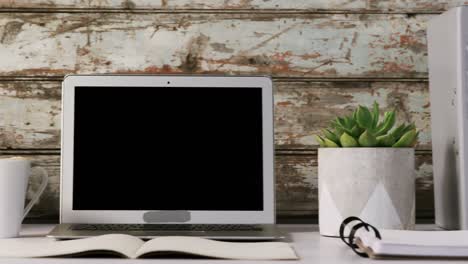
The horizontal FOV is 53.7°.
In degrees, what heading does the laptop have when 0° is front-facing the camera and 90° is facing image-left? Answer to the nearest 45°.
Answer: approximately 0°

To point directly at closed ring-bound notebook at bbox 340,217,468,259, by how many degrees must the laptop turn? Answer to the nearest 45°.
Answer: approximately 45° to its left
